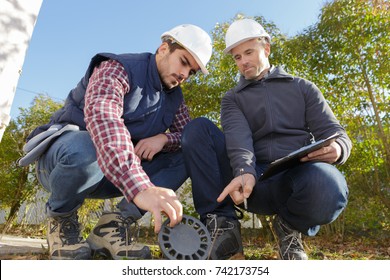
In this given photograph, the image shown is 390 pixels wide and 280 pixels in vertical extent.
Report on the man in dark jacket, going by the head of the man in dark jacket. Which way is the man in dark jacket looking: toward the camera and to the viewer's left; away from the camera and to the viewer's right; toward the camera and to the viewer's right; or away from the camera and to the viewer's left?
toward the camera and to the viewer's left

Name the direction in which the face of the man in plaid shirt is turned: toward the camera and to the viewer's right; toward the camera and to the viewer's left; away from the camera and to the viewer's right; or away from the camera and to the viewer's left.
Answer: toward the camera and to the viewer's right

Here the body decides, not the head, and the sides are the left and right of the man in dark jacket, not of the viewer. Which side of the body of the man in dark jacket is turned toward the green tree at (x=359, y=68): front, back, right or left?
back

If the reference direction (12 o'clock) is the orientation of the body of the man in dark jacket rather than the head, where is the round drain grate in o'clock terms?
The round drain grate is roughly at 1 o'clock from the man in dark jacket.

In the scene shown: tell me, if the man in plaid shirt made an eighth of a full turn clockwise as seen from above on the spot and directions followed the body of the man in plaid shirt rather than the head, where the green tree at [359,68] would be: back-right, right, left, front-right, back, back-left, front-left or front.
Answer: back-left

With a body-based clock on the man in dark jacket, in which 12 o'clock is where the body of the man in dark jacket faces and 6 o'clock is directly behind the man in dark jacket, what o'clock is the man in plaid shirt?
The man in plaid shirt is roughly at 2 o'clock from the man in dark jacket.

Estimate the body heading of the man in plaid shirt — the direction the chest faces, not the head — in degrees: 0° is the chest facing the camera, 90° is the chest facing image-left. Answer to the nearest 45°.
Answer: approximately 315°

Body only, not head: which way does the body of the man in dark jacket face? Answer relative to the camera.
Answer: toward the camera

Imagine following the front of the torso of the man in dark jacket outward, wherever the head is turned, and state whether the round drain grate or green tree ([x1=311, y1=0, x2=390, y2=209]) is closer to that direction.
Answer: the round drain grate

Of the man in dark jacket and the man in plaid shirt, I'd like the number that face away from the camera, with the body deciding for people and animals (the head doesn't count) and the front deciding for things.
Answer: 0
